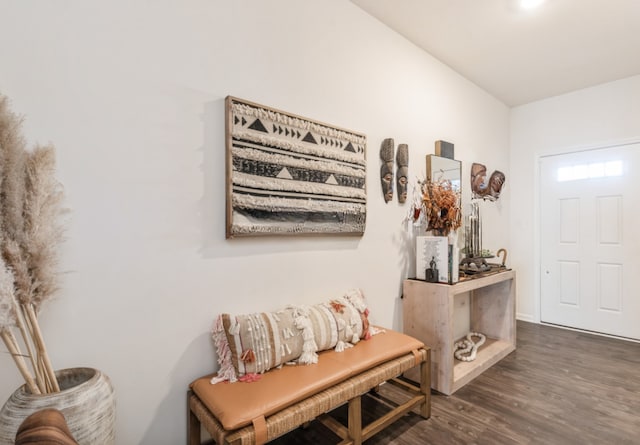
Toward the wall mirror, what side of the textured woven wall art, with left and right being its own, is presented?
left

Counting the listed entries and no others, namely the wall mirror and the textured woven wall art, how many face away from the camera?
0

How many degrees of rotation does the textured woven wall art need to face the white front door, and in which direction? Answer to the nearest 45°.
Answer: approximately 90° to its left

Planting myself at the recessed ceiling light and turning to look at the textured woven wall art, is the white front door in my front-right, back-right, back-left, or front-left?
back-right

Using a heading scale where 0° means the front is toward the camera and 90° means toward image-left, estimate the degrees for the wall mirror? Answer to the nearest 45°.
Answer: approximately 315°

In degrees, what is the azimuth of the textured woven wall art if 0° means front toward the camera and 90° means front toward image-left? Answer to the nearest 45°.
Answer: approximately 315°

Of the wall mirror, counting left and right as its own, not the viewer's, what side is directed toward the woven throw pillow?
right

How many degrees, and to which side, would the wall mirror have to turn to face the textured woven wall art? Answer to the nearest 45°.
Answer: approximately 90° to its right

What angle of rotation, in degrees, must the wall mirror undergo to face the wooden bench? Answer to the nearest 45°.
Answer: approximately 45° to its right
